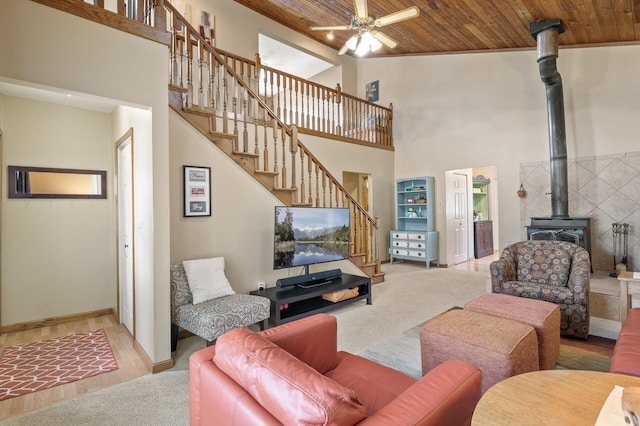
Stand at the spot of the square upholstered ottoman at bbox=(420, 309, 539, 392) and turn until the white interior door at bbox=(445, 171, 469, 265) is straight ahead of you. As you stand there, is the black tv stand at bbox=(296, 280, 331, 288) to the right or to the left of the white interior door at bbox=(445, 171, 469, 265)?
left

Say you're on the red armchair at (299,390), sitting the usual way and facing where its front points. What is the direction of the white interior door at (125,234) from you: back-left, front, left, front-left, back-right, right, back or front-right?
left

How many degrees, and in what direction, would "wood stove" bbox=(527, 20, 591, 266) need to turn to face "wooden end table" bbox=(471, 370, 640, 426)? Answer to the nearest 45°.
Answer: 0° — it already faces it

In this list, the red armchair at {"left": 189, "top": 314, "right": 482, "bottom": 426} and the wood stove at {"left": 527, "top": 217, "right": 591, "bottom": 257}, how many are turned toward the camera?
1

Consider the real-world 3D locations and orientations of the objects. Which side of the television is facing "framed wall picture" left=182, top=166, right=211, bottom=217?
right

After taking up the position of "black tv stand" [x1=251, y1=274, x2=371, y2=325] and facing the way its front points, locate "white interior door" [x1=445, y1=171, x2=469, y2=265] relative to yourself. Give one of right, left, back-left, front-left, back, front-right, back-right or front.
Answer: left

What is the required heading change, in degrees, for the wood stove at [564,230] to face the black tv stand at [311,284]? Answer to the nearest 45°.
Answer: approximately 45° to its right

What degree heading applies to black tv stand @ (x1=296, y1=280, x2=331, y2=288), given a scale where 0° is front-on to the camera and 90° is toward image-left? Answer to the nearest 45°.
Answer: approximately 315°
